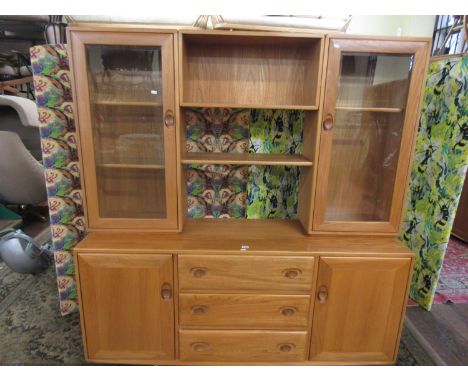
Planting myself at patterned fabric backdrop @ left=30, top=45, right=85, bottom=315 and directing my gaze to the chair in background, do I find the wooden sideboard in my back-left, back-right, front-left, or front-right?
back-right

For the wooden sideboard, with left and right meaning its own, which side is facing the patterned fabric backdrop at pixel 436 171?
left

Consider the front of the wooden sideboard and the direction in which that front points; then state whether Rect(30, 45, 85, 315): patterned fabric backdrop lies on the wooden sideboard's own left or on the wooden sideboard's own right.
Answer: on the wooden sideboard's own right

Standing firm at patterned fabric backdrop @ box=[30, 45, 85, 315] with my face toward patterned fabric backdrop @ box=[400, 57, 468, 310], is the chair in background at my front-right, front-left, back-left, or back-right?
back-left

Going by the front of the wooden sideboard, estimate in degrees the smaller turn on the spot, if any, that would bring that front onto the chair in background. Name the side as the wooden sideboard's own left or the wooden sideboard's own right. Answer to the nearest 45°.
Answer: approximately 135° to the wooden sideboard's own right

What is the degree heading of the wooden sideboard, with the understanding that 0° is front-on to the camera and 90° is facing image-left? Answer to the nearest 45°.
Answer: approximately 0°
